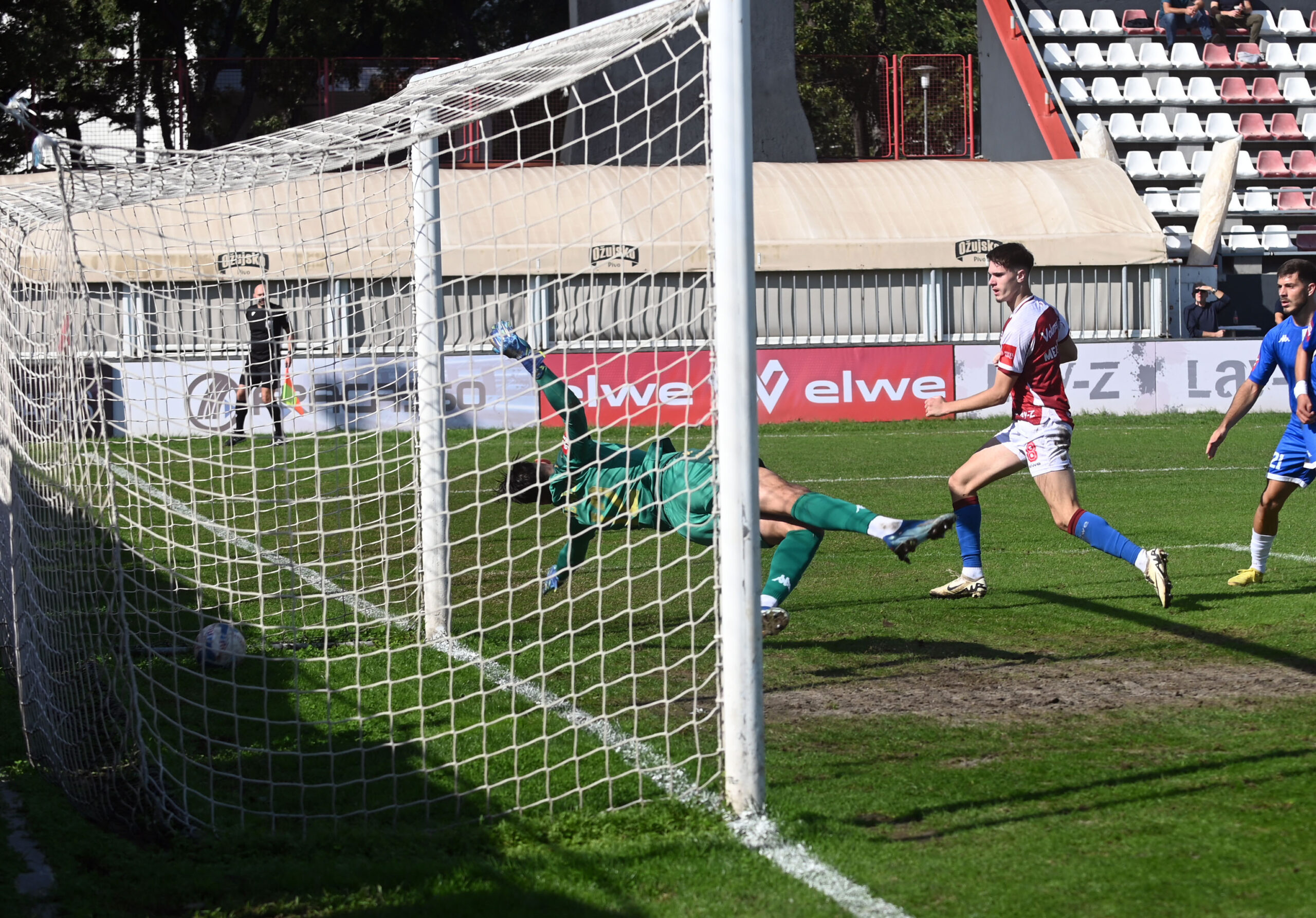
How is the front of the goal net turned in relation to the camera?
facing away from the viewer and to the right of the viewer

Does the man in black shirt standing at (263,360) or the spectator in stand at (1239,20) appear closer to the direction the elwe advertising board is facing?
the man in black shirt standing

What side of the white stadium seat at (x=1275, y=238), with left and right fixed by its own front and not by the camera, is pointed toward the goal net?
front

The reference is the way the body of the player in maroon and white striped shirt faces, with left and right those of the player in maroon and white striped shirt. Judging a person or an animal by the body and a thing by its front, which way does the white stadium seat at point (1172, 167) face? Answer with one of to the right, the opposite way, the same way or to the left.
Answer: to the left

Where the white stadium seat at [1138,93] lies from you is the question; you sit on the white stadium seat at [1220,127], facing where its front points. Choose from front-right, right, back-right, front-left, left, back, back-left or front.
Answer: right

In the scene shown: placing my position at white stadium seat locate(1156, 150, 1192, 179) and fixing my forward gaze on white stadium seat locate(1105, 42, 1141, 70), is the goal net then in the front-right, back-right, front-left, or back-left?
back-left

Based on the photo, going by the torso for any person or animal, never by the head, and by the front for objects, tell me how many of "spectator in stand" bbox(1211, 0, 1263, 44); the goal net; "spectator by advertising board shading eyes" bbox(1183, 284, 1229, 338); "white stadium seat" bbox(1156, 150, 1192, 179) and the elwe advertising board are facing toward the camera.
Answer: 4

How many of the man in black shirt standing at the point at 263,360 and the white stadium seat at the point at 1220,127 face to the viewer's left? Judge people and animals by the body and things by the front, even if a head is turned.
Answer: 0

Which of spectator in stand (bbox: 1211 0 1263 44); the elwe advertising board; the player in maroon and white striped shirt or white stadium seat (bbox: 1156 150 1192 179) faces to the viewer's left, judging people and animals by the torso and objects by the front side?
the player in maroon and white striped shirt

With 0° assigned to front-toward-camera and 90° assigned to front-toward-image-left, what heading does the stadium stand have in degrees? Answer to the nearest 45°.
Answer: approximately 0°
